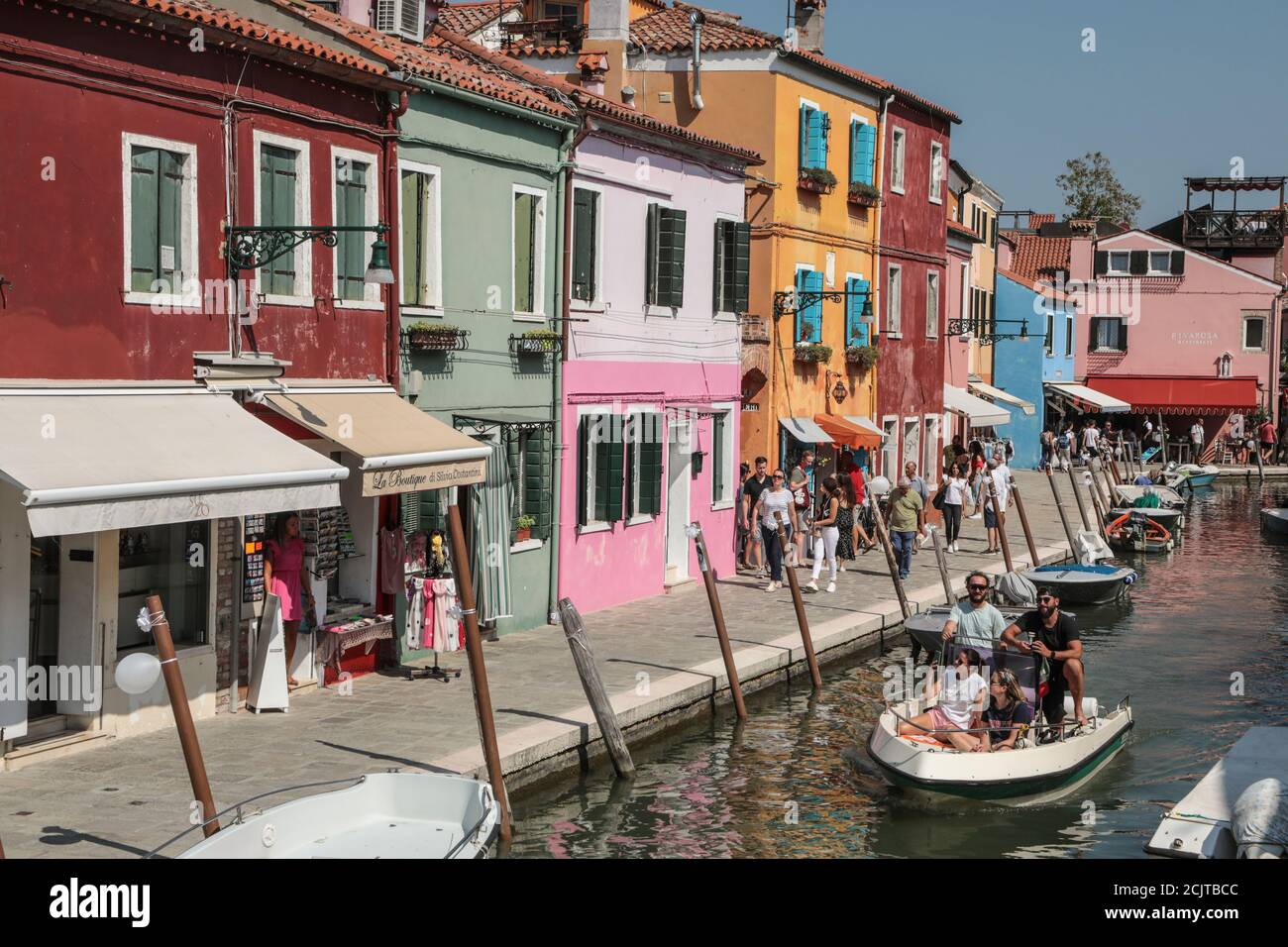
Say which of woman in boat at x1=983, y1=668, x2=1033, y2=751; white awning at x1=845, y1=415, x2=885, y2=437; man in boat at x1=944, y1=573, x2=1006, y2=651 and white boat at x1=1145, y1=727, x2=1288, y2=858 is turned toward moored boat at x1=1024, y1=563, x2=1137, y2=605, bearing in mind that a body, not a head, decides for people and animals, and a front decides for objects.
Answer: the white awning

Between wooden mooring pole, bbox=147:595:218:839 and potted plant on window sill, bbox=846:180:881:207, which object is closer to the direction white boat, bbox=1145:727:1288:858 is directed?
the wooden mooring pole

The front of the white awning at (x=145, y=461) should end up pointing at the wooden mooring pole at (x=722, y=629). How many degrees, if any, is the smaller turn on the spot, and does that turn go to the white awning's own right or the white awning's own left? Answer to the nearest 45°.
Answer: approximately 90° to the white awning's own left

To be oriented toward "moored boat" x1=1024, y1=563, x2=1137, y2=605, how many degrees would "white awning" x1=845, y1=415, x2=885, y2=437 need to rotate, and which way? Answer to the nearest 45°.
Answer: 0° — it already faces it

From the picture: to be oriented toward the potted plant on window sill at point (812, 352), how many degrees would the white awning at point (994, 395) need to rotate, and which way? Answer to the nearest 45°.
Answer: approximately 45° to its right

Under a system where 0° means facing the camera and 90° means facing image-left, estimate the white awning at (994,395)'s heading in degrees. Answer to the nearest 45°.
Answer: approximately 315°

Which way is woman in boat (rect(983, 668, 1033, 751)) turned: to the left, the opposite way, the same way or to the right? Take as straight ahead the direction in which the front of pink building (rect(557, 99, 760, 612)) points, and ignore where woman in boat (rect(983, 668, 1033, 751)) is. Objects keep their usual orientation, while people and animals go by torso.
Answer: to the right
